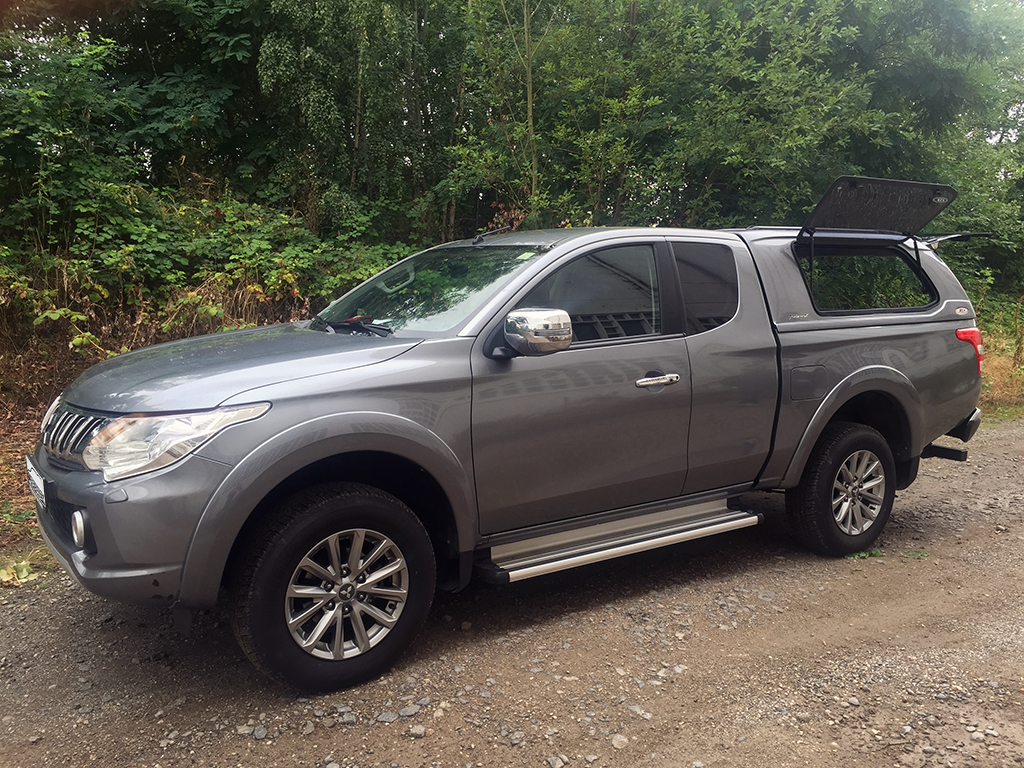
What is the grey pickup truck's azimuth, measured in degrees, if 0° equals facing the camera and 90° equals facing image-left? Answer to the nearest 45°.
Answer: approximately 45°
